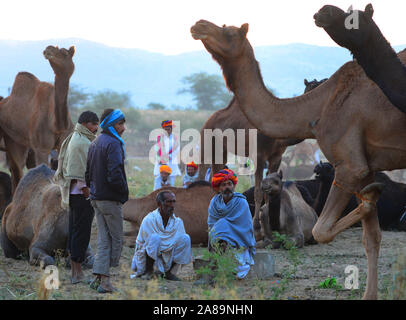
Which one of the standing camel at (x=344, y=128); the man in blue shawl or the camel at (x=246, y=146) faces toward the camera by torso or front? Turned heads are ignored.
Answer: the man in blue shawl

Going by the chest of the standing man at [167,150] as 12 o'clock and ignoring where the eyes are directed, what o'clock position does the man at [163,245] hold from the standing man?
The man is roughly at 12 o'clock from the standing man.

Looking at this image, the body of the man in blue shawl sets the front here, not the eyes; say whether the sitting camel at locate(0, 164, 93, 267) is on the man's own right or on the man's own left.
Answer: on the man's own right

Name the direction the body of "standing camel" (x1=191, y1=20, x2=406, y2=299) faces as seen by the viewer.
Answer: to the viewer's left

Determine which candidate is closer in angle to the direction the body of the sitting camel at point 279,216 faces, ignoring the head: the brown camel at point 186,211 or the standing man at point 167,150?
the brown camel

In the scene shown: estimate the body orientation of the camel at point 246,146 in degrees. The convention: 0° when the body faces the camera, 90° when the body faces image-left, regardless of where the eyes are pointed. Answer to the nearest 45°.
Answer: approximately 270°

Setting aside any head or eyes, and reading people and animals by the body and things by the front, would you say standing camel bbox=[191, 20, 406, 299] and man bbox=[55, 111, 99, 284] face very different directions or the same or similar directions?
very different directions

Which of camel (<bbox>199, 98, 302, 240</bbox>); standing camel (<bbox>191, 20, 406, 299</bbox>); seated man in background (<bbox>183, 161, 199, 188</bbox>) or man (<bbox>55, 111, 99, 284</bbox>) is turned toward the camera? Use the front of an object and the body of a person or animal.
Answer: the seated man in background
